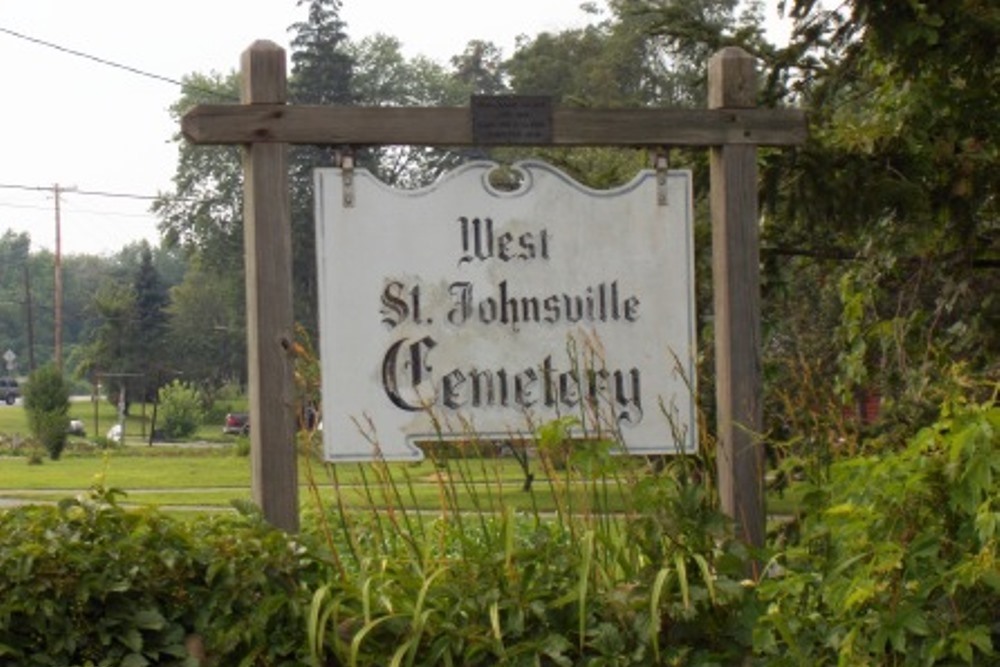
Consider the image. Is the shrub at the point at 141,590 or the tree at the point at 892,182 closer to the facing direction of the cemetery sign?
the shrub

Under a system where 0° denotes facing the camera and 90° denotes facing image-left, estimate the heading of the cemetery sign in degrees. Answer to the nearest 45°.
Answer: approximately 0°

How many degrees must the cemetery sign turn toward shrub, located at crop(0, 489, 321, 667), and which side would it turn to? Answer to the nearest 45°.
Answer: approximately 45° to its right

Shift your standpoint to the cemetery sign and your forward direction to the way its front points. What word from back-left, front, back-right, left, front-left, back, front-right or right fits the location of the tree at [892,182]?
back-left
